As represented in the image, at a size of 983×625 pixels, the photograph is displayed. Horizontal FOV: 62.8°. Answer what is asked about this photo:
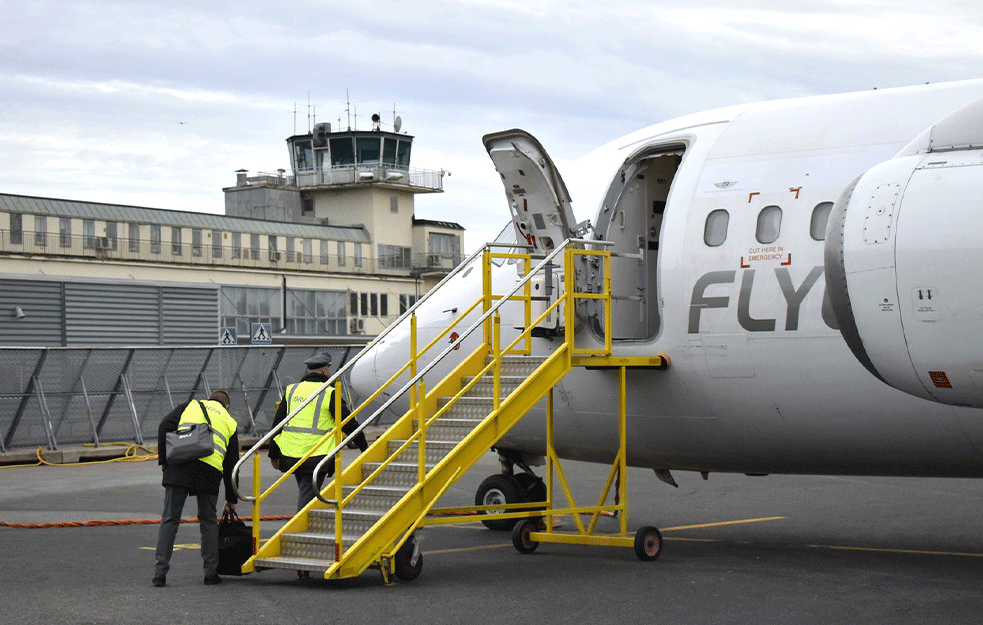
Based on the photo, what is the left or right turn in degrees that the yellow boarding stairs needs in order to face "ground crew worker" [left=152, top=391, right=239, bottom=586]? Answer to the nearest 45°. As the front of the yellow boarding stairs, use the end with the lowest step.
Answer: approximately 45° to its right

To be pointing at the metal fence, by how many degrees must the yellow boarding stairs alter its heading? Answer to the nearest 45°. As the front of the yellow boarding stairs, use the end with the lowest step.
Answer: approximately 90° to its right

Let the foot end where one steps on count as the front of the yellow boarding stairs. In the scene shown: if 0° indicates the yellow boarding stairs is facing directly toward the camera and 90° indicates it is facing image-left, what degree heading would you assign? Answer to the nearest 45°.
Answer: approximately 45°

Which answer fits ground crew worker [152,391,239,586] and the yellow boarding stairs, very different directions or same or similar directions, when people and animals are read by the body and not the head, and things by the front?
very different directions

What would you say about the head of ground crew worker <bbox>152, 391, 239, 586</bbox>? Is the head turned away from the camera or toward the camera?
away from the camera

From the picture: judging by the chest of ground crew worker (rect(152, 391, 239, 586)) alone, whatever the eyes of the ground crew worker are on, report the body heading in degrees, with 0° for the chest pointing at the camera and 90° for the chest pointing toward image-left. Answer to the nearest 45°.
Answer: approximately 225°

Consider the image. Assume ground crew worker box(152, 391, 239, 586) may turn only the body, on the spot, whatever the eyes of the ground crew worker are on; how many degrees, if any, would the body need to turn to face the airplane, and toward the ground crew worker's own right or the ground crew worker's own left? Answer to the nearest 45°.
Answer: approximately 45° to the ground crew worker's own right

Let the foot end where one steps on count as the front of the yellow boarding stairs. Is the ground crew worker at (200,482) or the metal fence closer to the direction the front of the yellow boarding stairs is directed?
the ground crew worker

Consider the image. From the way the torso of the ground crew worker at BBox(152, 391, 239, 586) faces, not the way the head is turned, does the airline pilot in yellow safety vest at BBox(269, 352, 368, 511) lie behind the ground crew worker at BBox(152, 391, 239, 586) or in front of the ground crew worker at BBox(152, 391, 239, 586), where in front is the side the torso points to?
in front

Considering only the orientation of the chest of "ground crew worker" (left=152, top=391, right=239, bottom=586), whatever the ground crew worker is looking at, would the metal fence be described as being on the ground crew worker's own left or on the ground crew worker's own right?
on the ground crew worker's own left
